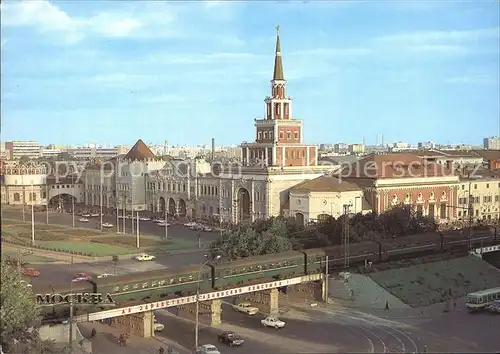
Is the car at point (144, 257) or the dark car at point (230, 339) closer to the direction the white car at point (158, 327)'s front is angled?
the dark car

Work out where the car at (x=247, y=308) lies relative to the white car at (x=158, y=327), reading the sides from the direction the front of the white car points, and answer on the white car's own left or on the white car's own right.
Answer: on the white car's own left

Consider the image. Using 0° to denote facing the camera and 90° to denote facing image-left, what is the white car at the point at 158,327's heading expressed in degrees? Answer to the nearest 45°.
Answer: approximately 315°

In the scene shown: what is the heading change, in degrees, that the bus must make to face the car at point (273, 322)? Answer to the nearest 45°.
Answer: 0° — it already faces it

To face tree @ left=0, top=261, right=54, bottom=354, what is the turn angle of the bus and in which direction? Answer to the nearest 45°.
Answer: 0° — it already faces it

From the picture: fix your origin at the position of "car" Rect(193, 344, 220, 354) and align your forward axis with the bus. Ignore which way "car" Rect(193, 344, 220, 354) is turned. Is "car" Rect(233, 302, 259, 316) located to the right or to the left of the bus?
left

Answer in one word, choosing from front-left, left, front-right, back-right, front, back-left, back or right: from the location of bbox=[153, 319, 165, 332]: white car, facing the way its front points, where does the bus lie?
front-left

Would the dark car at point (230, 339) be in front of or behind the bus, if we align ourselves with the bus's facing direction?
in front
